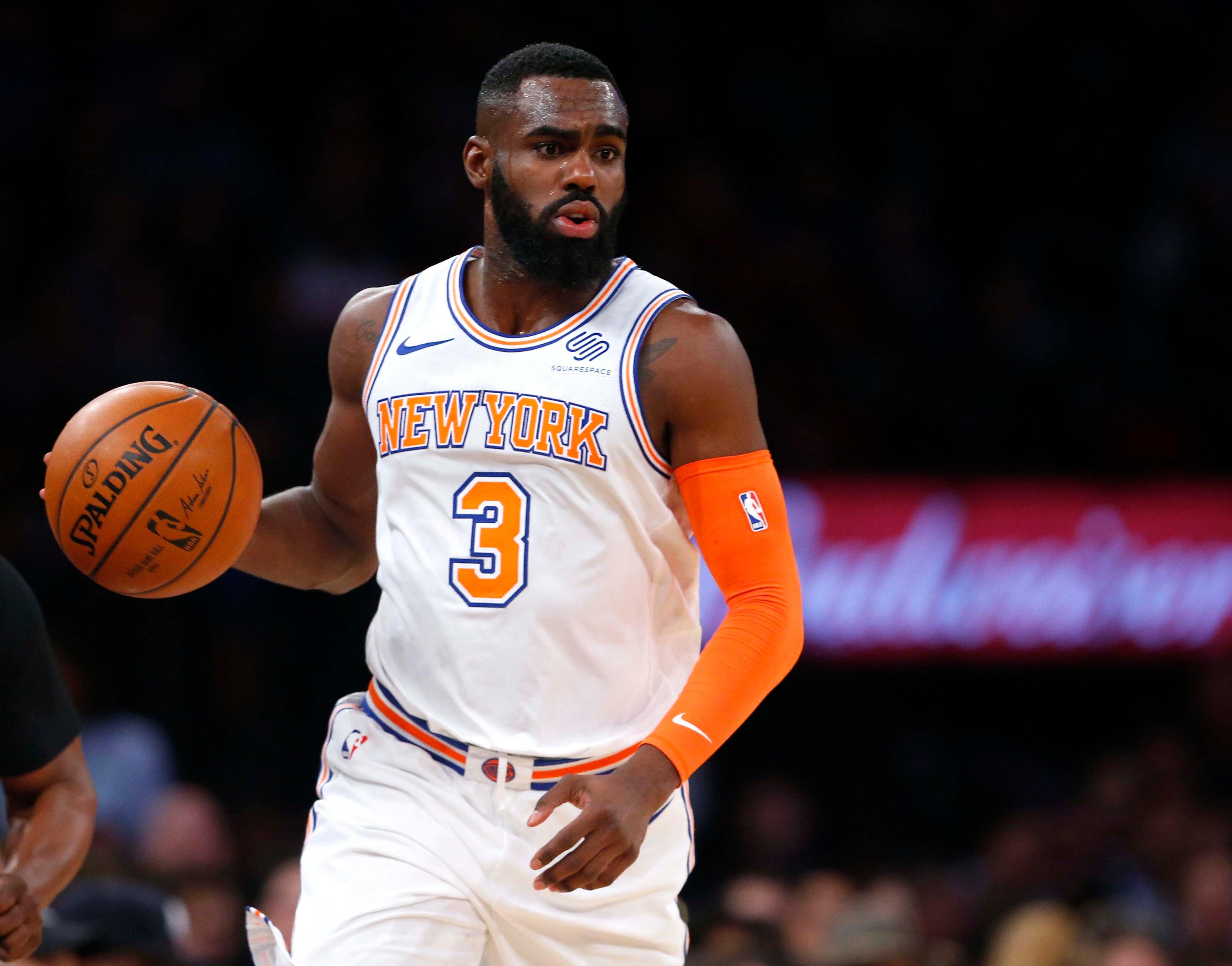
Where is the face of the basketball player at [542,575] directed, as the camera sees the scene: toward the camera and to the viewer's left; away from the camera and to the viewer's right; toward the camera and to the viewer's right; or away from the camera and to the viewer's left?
toward the camera and to the viewer's right

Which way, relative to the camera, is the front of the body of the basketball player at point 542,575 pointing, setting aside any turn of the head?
toward the camera

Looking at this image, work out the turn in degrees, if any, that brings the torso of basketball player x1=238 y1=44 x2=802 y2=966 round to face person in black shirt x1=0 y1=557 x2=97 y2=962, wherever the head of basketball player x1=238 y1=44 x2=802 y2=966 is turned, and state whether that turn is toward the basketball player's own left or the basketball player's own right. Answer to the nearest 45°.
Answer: approximately 90° to the basketball player's own right
